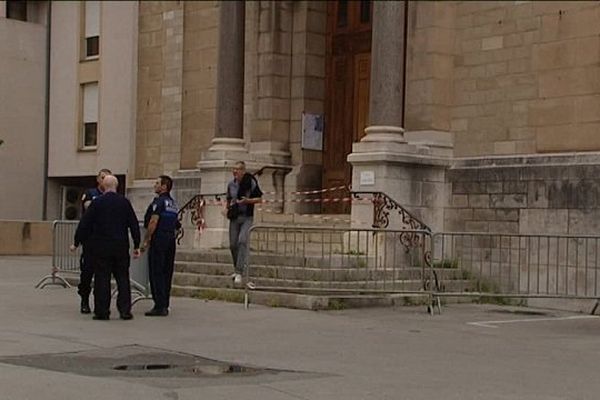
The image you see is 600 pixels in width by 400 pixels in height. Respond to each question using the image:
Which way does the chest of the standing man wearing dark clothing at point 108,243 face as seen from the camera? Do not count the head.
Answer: away from the camera

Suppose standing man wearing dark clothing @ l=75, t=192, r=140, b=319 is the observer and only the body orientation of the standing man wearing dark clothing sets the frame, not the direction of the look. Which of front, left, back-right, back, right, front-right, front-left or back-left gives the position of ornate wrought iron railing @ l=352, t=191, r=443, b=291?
front-right

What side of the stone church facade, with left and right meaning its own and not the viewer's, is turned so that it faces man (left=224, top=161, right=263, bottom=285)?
front

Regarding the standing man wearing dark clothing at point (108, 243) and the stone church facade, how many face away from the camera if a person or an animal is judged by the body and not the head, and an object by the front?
1

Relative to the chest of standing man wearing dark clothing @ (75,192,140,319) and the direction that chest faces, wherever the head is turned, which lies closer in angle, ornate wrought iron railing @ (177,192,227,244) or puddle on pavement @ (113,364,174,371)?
the ornate wrought iron railing

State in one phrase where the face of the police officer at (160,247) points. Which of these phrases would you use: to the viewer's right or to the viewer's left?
to the viewer's left

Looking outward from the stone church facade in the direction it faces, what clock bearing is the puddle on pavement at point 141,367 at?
The puddle on pavement is roughly at 11 o'clock from the stone church facade.

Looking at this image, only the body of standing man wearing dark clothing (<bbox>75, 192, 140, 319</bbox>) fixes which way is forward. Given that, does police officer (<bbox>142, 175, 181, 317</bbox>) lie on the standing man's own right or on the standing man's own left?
on the standing man's own right

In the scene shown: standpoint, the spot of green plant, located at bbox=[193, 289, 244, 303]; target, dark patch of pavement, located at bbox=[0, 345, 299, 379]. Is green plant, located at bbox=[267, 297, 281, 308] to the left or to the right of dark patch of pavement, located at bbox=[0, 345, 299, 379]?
left

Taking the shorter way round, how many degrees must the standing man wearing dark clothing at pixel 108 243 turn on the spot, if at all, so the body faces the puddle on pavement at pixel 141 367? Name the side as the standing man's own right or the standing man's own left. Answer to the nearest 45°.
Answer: approximately 180°

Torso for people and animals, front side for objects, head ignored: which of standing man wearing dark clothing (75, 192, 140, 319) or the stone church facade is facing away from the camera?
the standing man wearing dark clothing

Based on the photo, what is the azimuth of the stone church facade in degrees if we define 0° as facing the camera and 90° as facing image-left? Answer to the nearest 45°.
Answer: approximately 45°
